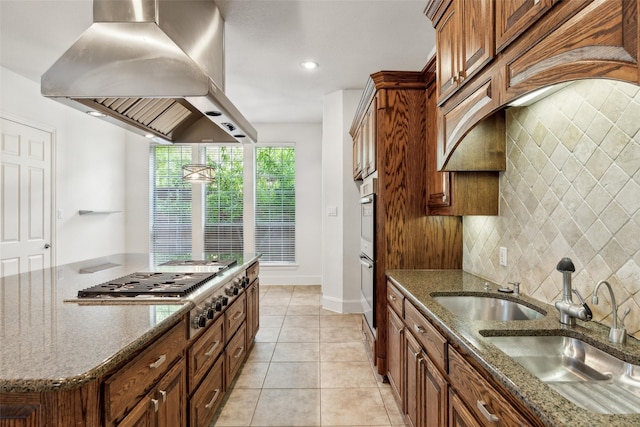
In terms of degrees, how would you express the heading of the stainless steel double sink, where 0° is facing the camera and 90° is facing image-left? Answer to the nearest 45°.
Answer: approximately 45°

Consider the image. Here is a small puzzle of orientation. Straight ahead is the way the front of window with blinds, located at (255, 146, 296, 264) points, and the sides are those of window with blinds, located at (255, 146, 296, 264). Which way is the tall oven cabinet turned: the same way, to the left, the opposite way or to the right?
to the right

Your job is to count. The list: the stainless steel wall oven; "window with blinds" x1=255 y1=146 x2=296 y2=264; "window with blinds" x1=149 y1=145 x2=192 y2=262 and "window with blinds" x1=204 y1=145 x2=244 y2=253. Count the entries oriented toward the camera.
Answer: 3

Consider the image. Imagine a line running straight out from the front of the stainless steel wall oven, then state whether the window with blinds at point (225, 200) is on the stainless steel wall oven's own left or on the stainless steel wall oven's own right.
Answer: on the stainless steel wall oven's own right

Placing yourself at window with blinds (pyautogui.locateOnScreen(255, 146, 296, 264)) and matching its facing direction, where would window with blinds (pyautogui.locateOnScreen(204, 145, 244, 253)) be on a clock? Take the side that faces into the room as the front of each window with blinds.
window with blinds (pyautogui.locateOnScreen(204, 145, 244, 253)) is roughly at 3 o'clock from window with blinds (pyautogui.locateOnScreen(255, 146, 296, 264)).

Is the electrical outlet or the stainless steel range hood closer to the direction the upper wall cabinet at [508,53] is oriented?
the stainless steel range hood

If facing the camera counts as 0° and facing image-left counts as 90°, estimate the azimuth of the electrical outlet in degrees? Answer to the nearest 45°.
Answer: approximately 45°

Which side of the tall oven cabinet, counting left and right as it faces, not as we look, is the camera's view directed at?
left

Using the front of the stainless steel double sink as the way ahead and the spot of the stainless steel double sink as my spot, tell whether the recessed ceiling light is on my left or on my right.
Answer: on my right

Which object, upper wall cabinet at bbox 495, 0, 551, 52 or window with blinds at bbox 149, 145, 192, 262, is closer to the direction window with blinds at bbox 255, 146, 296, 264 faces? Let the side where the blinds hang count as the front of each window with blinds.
the upper wall cabinet

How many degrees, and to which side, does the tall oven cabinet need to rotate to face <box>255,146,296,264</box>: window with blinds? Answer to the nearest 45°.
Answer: approximately 45° to its right

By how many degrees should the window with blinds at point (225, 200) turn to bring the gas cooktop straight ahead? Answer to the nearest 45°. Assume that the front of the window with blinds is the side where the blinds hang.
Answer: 0° — it already faces it

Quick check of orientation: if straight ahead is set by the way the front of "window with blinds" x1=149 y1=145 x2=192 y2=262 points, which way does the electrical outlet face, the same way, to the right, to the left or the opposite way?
to the right

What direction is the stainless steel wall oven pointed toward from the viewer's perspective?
to the viewer's left
